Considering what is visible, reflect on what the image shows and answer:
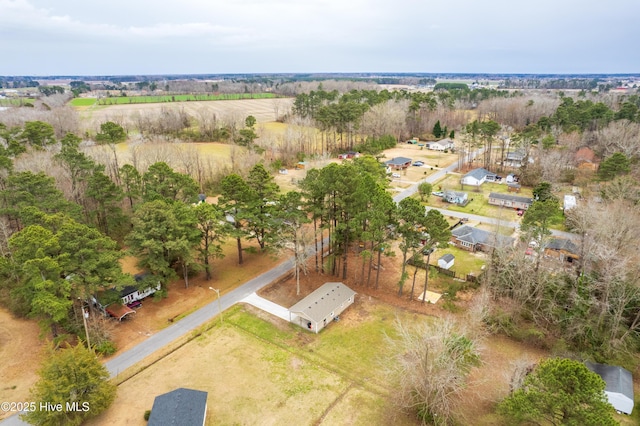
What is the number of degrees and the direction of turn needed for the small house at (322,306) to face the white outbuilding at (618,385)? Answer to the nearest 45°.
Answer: approximately 90° to its left

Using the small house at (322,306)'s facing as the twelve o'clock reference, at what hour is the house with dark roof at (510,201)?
The house with dark roof is roughly at 6 o'clock from the small house.

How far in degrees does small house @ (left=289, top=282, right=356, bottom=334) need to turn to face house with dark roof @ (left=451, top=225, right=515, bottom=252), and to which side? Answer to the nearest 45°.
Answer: approximately 180°

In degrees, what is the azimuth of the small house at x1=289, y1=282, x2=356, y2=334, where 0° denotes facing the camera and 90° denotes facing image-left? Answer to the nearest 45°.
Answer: approximately 45°

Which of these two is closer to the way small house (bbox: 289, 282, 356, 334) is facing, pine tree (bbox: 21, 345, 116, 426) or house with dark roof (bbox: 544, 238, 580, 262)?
the pine tree

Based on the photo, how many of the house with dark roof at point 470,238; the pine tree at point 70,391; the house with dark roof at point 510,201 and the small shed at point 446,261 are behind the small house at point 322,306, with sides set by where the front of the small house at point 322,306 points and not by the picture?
3

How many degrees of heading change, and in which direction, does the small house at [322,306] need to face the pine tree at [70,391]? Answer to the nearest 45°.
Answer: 0° — it already faces it

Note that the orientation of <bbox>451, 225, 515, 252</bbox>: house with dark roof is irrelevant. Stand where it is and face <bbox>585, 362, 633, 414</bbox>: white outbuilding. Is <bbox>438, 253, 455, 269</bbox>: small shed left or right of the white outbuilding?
right

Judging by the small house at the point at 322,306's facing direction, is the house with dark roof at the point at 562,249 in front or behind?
behind
